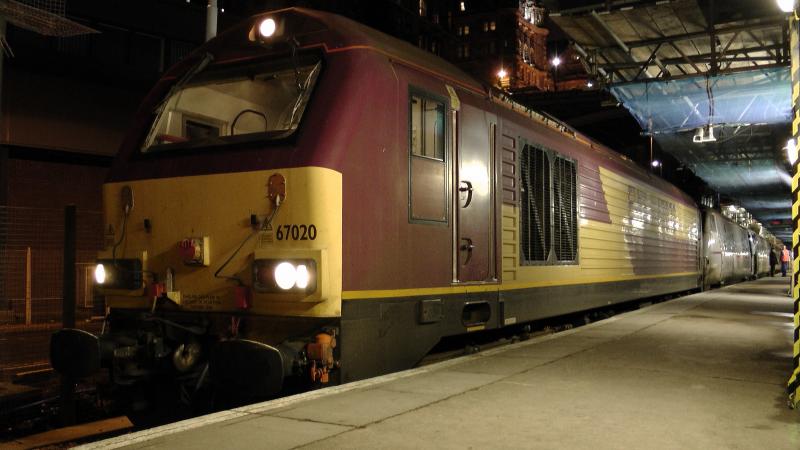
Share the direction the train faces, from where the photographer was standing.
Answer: facing the viewer and to the left of the viewer

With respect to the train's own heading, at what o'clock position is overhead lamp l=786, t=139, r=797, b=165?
The overhead lamp is roughly at 7 o'clock from the train.

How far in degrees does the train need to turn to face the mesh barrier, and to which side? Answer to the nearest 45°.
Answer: approximately 90° to its right
